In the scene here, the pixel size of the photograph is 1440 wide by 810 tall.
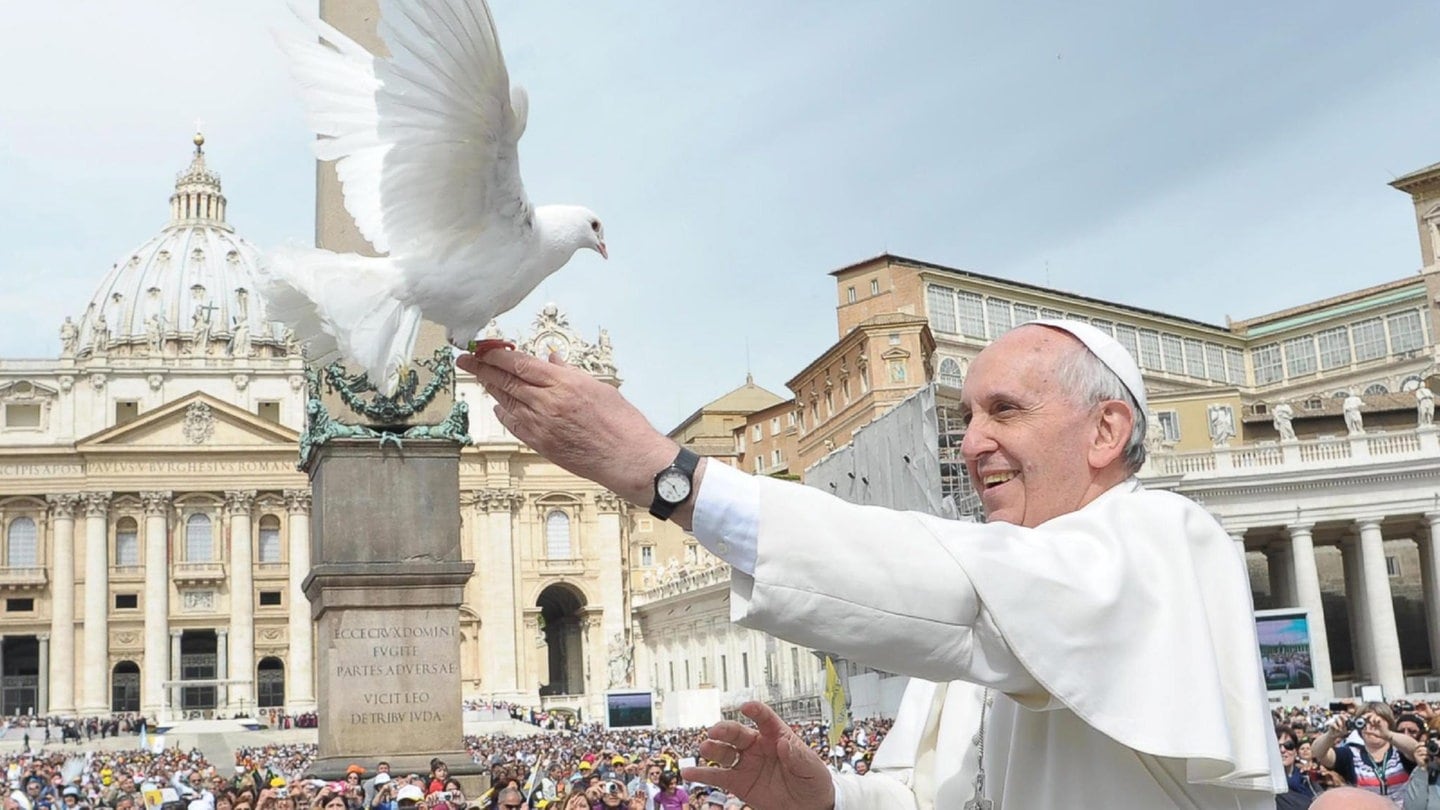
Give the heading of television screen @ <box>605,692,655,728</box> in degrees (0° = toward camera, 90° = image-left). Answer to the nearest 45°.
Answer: approximately 0°

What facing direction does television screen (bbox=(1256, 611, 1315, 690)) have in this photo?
toward the camera

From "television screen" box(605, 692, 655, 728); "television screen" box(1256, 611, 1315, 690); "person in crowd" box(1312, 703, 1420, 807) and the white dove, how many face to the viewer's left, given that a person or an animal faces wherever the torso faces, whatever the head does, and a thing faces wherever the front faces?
0

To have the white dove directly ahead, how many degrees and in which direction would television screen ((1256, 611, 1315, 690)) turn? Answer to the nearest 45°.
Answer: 0° — it already faces it

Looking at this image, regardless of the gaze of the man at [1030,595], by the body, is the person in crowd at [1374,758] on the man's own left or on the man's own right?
on the man's own right

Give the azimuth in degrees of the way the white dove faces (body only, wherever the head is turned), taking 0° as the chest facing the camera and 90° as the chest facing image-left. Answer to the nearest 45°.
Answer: approximately 270°

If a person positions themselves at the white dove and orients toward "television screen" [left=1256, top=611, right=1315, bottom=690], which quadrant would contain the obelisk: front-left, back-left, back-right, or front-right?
front-left

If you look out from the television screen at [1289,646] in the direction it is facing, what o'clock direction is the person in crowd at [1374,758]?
The person in crowd is roughly at 12 o'clock from the television screen.

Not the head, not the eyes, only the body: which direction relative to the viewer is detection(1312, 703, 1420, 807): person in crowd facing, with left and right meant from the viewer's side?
facing the viewer

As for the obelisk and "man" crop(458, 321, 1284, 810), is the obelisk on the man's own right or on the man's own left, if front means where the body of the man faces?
on the man's own right

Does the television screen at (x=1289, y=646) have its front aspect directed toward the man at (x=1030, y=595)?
yes

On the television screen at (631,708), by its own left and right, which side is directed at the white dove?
front

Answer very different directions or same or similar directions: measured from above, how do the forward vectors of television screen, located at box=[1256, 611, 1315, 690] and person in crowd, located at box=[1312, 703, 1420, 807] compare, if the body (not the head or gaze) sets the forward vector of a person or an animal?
same or similar directions

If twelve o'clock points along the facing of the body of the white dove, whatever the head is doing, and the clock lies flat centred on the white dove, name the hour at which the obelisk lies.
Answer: The obelisk is roughly at 9 o'clock from the white dove.

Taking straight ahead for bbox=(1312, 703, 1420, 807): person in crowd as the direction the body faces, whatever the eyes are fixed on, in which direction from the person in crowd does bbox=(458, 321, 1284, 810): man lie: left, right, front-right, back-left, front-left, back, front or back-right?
front
